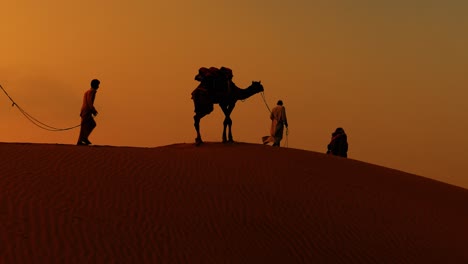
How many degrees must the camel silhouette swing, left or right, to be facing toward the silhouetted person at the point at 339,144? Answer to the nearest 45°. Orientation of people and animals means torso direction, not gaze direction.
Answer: approximately 45° to its left

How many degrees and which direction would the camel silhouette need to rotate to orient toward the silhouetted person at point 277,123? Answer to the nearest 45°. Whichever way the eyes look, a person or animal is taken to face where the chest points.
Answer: approximately 45° to its left

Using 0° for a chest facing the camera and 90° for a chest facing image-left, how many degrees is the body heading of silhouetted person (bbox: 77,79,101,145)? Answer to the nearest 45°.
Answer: approximately 270°

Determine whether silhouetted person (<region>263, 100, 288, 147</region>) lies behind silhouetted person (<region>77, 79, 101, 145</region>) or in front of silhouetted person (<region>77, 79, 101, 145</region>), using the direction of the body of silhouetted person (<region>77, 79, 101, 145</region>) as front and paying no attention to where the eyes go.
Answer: in front

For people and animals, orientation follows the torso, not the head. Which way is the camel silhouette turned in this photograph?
to the viewer's right

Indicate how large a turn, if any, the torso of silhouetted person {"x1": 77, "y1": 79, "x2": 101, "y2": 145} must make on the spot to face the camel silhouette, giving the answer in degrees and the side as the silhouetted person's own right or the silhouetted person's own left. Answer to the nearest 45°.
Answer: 0° — they already face it

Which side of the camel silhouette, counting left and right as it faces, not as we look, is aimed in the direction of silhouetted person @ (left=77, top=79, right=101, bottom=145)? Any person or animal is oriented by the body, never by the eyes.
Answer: back
